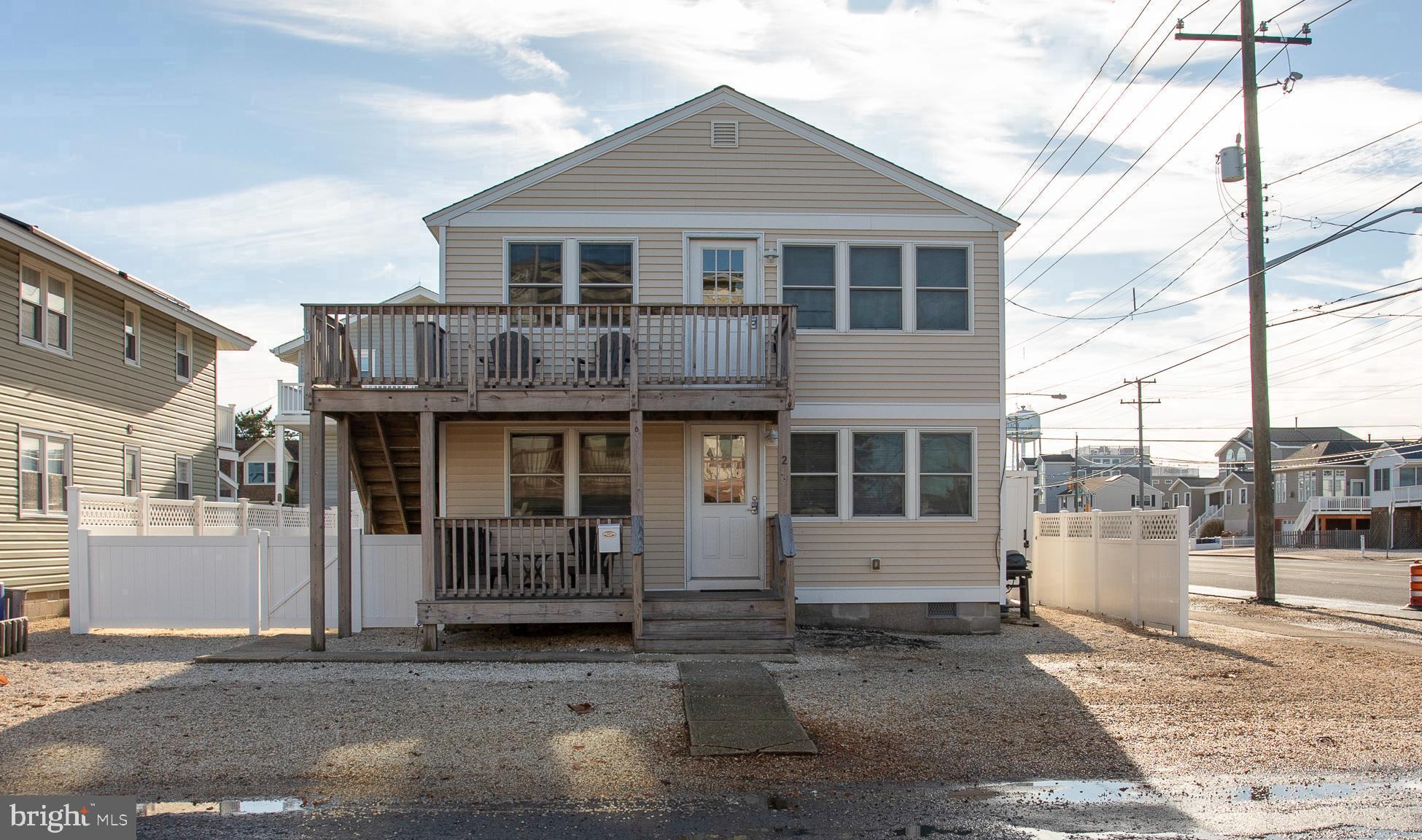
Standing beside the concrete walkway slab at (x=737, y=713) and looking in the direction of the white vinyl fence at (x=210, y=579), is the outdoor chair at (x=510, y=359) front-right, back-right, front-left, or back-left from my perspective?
front-right

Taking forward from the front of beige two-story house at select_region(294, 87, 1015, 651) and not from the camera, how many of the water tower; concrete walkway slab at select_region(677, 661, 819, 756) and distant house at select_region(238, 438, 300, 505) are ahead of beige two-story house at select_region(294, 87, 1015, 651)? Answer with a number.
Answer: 1

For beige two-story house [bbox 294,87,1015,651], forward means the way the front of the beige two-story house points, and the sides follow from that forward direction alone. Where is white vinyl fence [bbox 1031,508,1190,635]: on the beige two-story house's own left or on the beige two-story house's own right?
on the beige two-story house's own left

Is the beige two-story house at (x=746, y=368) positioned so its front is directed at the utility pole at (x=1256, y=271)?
no

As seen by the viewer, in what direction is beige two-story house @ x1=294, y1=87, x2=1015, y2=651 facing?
toward the camera

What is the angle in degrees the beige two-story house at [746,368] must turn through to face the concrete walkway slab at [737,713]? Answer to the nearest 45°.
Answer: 0° — it already faces it
